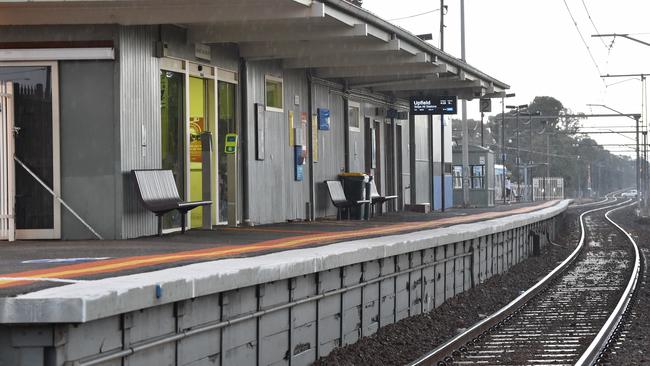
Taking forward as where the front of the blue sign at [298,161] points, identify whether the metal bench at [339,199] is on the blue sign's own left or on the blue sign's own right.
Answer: on the blue sign's own left

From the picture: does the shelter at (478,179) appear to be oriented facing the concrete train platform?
yes

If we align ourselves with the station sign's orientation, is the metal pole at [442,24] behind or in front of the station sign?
behind

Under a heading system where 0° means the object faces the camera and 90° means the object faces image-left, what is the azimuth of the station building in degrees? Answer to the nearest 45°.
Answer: approximately 315°
